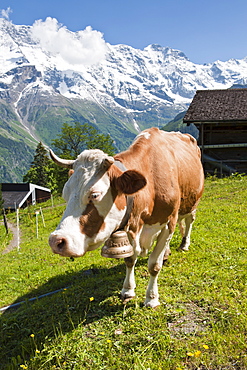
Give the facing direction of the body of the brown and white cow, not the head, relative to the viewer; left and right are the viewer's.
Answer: facing the viewer and to the left of the viewer

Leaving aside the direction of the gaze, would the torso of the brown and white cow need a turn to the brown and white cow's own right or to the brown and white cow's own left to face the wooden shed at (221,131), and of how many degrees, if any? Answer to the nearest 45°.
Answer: approximately 135° to the brown and white cow's own right
